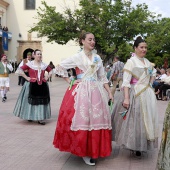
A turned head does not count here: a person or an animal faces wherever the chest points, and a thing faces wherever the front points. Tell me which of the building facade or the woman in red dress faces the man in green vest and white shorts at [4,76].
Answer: the building facade

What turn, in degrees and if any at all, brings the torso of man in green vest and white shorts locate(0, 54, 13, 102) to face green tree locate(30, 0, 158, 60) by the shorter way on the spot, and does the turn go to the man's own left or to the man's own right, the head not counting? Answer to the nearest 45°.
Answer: approximately 135° to the man's own left

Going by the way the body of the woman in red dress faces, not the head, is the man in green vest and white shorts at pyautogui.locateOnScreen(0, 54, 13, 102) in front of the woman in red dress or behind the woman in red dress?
behind

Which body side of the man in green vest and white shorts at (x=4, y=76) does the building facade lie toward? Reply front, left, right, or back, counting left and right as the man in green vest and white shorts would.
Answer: back

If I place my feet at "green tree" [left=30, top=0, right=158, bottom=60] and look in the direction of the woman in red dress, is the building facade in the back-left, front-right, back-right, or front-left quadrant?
back-right

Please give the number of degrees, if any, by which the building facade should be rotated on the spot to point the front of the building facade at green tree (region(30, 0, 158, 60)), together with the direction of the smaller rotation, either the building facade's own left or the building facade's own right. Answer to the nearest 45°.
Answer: approximately 45° to the building facade's own left

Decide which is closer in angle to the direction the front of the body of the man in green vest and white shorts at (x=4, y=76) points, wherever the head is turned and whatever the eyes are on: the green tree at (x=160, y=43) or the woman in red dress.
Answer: the woman in red dress

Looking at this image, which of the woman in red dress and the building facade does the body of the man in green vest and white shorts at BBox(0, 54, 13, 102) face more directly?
the woman in red dress
